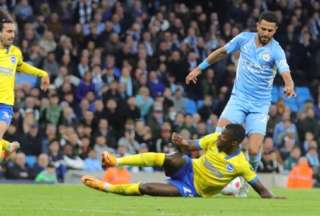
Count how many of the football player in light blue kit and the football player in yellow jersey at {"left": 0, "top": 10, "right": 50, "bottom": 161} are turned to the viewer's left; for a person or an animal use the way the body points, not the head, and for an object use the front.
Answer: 0

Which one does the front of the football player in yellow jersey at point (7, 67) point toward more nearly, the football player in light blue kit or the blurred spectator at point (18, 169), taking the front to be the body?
the football player in light blue kit

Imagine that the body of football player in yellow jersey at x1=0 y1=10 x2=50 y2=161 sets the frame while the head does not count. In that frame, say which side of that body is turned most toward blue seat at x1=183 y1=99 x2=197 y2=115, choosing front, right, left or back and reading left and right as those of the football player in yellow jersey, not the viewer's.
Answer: left

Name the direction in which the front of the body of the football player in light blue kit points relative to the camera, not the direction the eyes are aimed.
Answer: toward the camera

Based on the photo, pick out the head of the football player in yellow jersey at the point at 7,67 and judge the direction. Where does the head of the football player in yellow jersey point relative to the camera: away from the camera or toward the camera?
toward the camera

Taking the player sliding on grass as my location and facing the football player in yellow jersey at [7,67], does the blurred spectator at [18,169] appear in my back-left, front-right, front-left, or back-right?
front-right

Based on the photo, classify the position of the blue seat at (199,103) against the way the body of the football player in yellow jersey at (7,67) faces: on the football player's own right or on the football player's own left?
on the football player's own left

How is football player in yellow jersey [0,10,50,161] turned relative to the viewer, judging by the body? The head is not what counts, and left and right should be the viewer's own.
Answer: facing the viewer and to the right of the viewer

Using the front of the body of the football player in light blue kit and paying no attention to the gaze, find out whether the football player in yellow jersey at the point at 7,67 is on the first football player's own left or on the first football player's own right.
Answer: on the first football player's own right

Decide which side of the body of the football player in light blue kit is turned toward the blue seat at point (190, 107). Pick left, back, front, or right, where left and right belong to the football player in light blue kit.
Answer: back

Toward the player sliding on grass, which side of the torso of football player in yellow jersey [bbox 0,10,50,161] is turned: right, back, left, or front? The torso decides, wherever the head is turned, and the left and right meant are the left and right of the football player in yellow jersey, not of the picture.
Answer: front

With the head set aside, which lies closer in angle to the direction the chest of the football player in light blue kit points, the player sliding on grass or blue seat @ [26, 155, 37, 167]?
the player sliding on grass

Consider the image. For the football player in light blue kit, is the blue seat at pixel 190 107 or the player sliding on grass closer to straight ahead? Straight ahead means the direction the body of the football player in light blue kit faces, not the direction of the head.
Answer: the player sliding on grass
